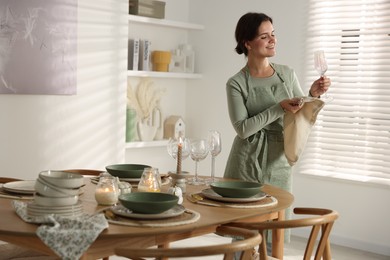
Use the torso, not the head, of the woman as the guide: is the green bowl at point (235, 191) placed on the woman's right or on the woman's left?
on the woman's right

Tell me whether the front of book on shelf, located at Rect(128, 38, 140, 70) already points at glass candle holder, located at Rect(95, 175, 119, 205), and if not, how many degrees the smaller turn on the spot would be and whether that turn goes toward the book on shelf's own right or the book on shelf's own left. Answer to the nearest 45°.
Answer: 0° — it already faces it

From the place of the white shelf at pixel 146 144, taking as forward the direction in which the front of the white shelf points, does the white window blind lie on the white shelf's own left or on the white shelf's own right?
on the white shelf's own left

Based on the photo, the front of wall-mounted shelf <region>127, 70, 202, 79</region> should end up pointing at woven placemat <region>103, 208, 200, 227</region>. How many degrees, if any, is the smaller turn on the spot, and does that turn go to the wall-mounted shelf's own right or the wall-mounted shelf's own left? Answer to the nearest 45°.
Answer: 0° — it already faces it

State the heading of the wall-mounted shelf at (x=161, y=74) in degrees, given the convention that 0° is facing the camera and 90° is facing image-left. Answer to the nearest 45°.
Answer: approximately 0°

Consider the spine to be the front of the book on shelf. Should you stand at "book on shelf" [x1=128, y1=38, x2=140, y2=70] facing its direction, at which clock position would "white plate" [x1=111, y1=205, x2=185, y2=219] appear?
The white plate is roughly at 12 o'clock from the book on shelf.

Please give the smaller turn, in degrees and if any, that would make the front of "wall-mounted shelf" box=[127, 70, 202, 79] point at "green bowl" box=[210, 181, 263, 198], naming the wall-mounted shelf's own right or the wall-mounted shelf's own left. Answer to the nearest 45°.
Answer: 0° — it already faces it
